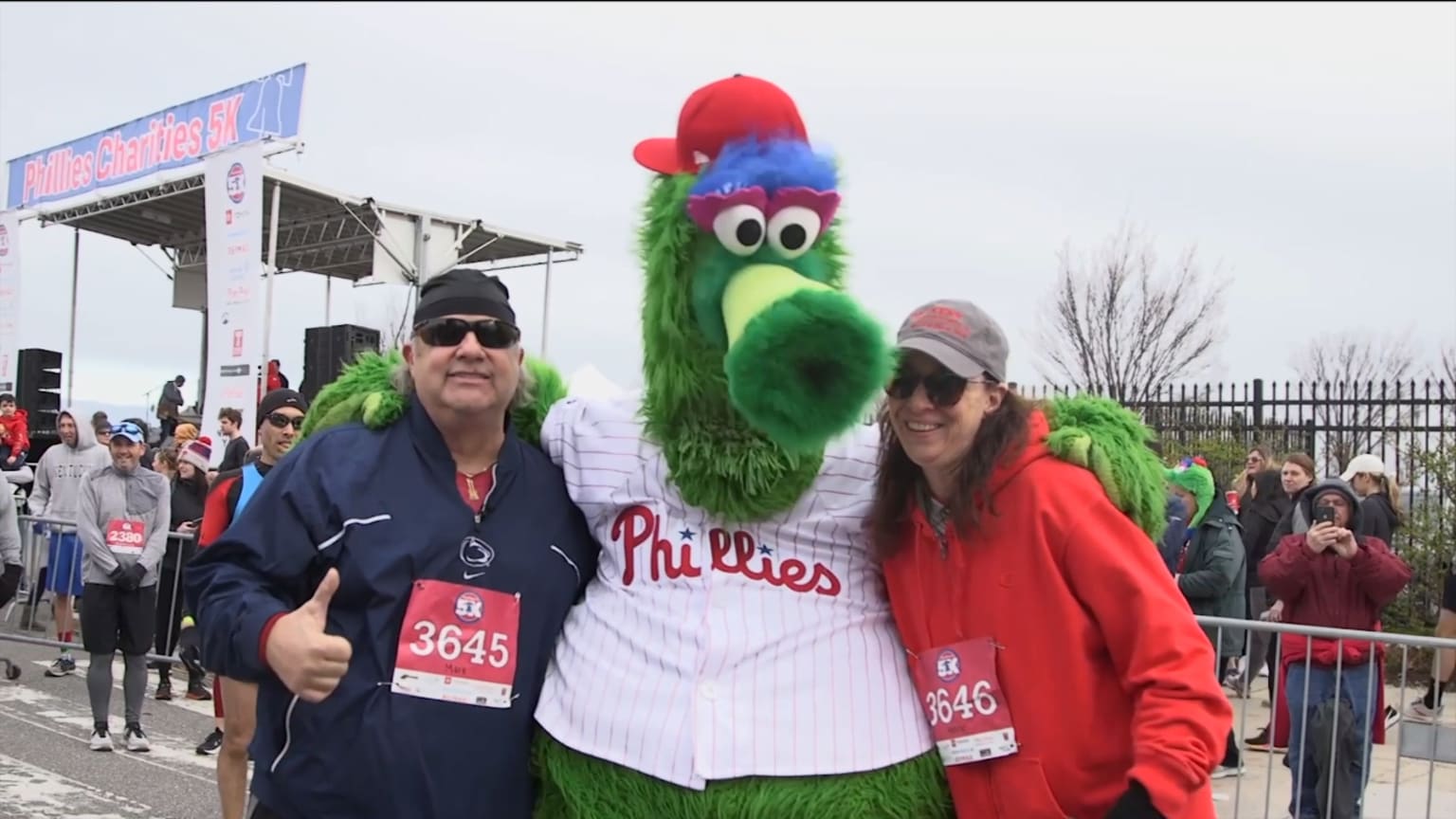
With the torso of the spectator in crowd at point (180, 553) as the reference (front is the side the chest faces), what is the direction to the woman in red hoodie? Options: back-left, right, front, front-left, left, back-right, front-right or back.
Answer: front-left

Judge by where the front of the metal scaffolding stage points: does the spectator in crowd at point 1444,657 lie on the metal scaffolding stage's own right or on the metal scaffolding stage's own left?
on the metal scaffolding stage's own left

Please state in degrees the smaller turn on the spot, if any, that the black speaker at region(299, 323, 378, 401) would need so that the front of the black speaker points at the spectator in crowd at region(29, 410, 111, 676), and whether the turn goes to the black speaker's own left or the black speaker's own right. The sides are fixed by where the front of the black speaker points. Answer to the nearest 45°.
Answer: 0° — it already faces them

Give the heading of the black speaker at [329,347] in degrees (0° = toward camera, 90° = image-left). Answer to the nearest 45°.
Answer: approximately 45°

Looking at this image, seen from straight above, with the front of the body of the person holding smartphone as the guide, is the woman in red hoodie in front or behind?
in front

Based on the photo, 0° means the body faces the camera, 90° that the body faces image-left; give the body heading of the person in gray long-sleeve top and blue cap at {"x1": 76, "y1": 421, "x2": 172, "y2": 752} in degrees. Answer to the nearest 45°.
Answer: approximately 0°

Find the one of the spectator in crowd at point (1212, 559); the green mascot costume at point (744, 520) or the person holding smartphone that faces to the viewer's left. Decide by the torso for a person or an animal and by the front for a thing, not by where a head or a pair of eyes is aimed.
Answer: the spectator in crowd

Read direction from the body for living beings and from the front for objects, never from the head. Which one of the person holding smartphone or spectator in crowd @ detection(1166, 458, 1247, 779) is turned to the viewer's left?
the spectator in crowd

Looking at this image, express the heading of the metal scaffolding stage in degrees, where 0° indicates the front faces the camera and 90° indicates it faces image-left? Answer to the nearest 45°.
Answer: approximately 45°

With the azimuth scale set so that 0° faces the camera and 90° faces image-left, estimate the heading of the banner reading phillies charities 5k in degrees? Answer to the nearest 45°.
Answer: approximately 45°
